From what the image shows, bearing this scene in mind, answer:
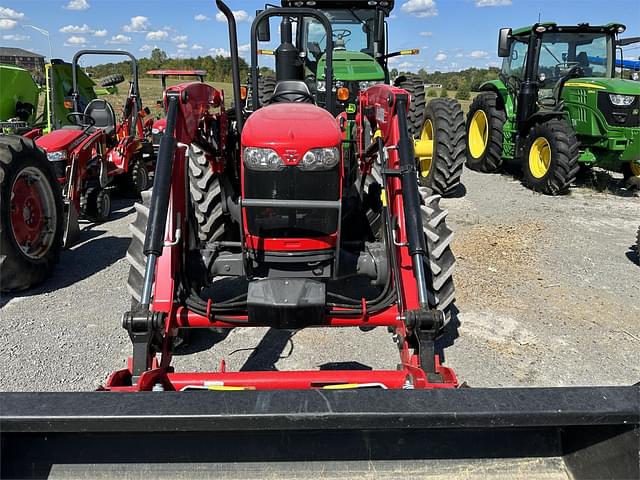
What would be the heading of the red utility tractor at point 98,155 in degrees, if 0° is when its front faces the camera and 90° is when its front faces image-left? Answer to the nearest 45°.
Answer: approximately 45°

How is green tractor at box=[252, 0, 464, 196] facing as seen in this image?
toward the camera

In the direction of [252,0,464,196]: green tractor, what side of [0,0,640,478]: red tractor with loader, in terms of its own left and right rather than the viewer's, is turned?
back

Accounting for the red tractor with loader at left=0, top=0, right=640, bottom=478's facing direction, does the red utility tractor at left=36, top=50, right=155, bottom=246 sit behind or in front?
behind

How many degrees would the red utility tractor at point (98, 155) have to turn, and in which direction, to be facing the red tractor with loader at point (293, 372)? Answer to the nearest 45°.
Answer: approximately 45° to its left

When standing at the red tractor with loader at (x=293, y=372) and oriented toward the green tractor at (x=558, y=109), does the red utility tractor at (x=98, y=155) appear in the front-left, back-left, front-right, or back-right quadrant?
front-left

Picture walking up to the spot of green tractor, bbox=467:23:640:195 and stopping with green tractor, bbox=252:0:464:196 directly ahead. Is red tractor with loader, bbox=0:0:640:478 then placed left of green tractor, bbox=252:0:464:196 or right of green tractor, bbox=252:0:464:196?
left

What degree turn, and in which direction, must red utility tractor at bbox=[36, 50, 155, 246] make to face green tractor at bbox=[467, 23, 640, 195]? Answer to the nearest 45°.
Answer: approximately 135° to its left

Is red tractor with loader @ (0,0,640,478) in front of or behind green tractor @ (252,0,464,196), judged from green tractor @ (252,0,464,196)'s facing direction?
in front

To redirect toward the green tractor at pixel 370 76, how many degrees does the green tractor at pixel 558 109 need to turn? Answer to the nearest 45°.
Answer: approximately 90° to its right

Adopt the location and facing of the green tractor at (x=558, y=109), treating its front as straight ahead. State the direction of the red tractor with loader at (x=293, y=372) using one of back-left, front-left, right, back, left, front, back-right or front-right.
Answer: front-right

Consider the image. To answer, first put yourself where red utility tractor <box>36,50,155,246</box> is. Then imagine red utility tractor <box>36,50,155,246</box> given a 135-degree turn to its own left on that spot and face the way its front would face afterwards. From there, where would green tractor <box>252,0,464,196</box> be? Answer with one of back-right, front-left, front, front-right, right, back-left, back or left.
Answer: front

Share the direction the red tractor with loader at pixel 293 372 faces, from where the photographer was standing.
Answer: facing the viewer

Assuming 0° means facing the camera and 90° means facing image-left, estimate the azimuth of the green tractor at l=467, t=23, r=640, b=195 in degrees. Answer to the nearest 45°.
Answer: approximately 315°
